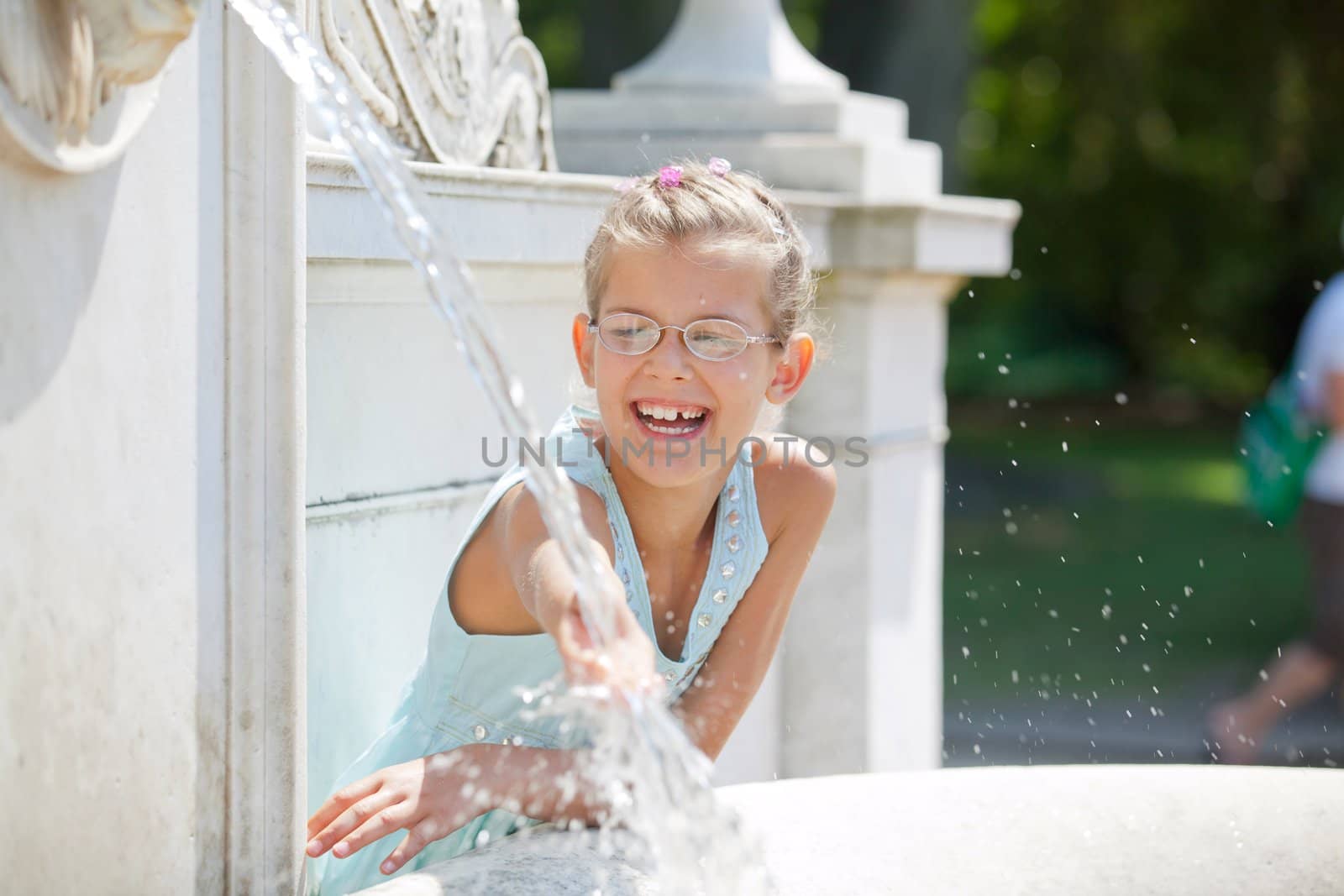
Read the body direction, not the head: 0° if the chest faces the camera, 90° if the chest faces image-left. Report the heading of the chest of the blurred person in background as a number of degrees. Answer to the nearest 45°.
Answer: approximately 270°
